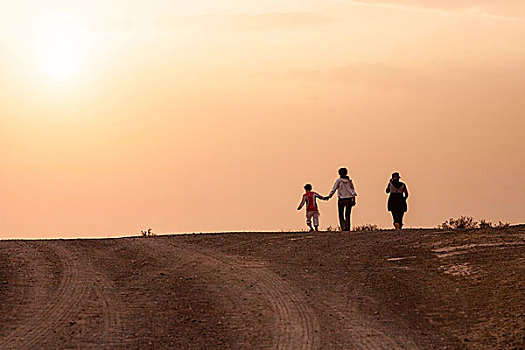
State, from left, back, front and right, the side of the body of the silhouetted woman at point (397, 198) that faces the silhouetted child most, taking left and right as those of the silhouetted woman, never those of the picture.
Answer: left

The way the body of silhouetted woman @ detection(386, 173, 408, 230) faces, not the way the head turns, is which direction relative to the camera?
away from the camera

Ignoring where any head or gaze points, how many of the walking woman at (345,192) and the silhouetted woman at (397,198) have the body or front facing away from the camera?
2

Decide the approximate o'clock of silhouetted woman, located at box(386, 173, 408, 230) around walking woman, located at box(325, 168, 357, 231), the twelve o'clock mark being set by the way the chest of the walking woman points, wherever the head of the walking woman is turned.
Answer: The silhouetted woman is roughly at 3 o'clock from the walking woman.

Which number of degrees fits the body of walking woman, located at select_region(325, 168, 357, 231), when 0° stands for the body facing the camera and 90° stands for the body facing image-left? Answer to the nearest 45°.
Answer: approximately 180°

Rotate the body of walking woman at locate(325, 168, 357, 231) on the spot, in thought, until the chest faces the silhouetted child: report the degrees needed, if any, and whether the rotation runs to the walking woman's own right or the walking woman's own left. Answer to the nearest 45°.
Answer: approximately 45° to the walking woman's own left

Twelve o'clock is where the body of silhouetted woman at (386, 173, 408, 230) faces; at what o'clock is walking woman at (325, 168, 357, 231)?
The walking woman is roughly at 9 o'clock from the silhouetted woman.

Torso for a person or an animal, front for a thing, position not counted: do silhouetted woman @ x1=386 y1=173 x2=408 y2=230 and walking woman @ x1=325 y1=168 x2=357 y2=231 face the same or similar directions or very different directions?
same or similar directions
